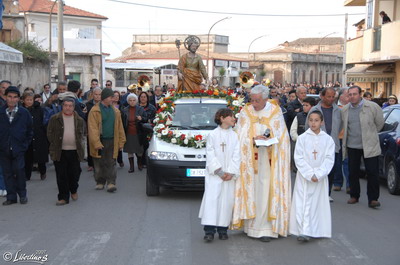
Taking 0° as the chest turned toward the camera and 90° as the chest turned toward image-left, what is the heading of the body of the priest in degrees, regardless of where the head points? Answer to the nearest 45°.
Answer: approximately 0°

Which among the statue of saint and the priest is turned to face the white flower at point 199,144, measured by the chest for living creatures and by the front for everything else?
the statue of saint

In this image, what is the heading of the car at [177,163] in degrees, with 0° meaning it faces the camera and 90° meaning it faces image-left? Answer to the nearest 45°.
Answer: approximately 0°

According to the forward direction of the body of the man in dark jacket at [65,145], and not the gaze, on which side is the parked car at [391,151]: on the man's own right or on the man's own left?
on the man's own left
